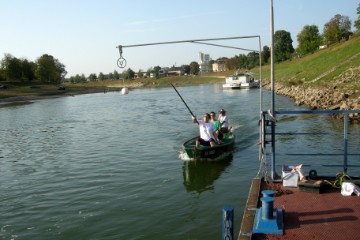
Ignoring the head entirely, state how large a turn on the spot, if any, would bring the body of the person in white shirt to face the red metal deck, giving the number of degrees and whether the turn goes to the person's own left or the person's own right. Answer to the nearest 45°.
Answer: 0° — they already face it

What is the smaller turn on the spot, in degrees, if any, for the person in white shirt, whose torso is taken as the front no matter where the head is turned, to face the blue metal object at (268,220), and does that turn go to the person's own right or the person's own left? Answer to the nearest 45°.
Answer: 0° — they already face it

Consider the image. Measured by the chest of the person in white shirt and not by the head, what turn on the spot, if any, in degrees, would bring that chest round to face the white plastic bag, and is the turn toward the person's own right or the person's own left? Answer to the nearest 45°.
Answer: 0° — they already face it

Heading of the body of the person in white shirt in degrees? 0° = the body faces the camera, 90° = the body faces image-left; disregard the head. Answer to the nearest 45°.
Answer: approximately 0°
